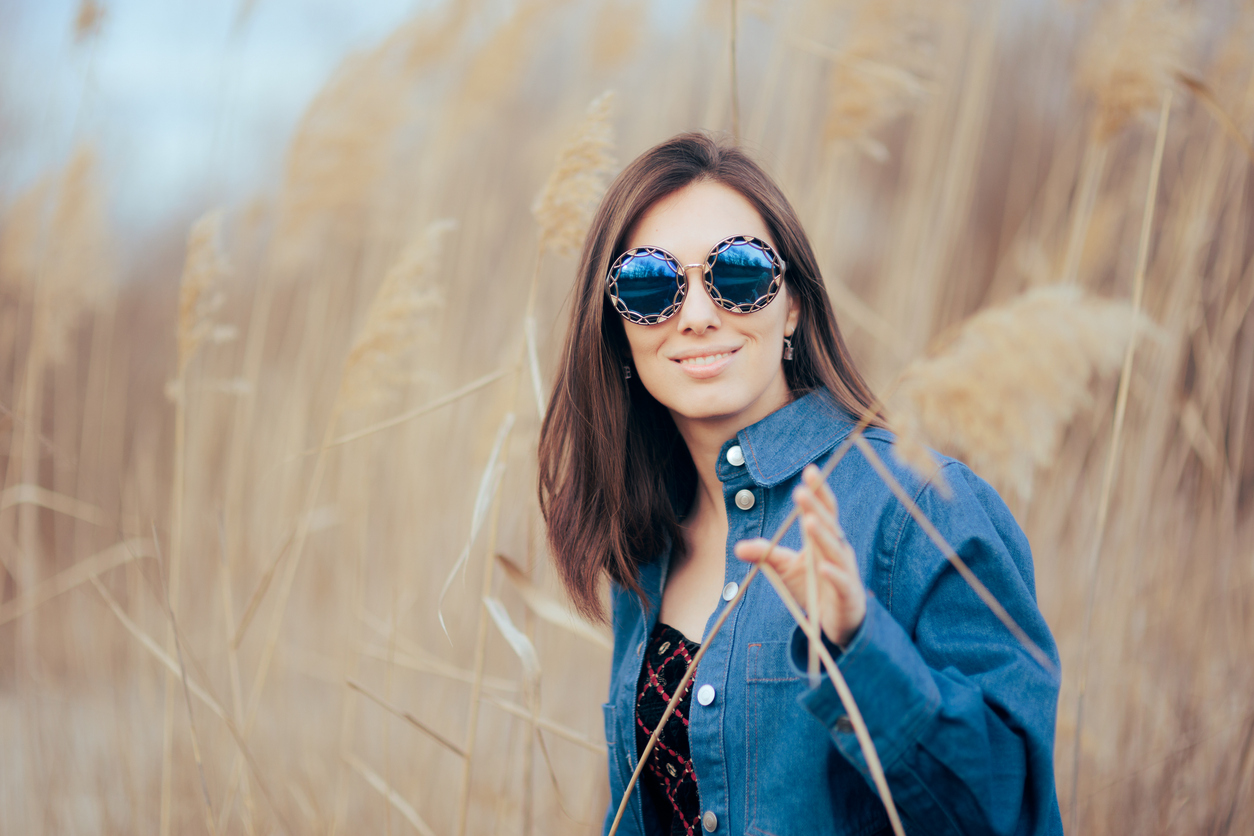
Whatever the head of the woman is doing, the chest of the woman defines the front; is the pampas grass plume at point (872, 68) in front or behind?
behind

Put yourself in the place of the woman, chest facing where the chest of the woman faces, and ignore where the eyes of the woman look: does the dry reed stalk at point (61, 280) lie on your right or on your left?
on your right

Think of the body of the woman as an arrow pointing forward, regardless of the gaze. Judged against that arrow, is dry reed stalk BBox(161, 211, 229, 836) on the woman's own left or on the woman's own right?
on the woman's own right

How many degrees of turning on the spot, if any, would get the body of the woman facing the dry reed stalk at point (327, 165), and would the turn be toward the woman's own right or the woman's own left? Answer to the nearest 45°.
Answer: approximately 90° to the woman's own right

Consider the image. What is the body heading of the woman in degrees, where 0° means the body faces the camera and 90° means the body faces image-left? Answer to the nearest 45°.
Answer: approximately 45°
